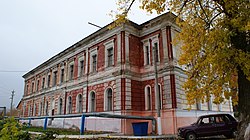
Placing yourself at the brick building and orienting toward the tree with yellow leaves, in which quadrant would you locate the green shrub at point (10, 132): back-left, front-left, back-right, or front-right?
front-right

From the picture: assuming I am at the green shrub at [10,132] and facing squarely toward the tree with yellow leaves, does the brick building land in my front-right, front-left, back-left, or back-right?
front-left

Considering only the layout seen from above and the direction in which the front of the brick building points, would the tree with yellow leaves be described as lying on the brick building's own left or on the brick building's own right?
on the brick building's own left

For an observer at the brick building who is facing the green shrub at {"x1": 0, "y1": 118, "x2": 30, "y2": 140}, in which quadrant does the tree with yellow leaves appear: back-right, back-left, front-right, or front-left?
front-left

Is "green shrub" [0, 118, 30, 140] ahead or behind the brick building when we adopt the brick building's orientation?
ahead

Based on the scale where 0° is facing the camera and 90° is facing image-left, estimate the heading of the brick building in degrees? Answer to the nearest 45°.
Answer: approximately 45°
